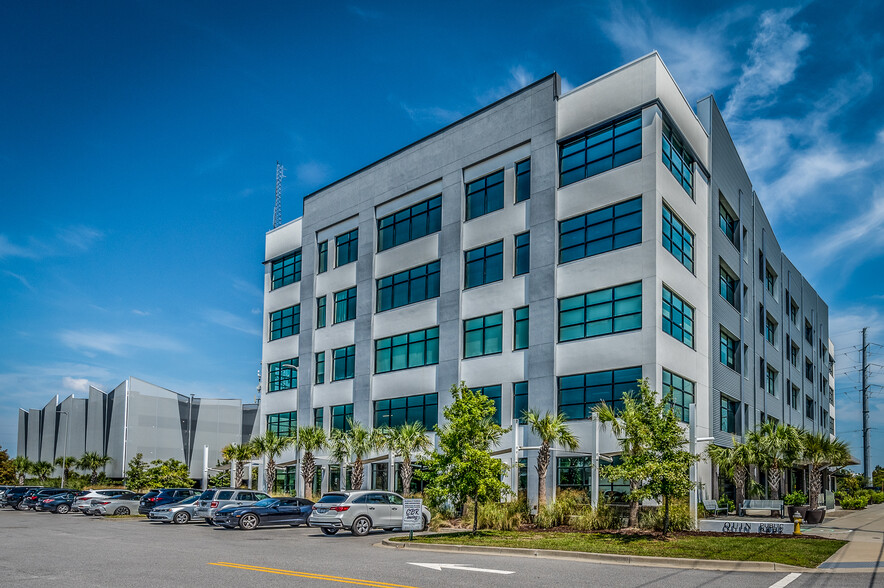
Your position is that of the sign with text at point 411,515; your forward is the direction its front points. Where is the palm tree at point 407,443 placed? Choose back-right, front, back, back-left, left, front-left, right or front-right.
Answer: back

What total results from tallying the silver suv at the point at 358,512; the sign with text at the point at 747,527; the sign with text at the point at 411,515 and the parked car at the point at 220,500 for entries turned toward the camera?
2

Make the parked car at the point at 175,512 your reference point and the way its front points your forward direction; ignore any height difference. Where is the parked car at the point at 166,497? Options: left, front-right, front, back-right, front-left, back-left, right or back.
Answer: back-right

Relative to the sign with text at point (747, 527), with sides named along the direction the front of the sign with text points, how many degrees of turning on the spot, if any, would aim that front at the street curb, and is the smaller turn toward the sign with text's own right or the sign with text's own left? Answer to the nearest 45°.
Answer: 0° — it already faces it

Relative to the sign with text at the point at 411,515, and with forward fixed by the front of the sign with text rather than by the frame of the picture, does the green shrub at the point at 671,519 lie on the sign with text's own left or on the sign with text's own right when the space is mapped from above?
on the sign with text's own left

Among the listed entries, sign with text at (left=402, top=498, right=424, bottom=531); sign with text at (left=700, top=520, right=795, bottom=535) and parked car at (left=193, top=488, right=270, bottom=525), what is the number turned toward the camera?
2
